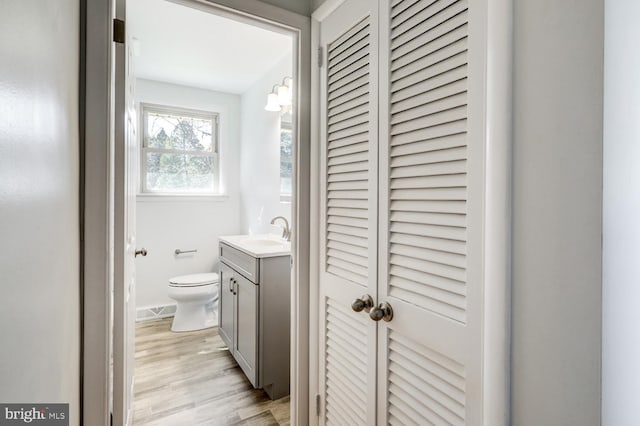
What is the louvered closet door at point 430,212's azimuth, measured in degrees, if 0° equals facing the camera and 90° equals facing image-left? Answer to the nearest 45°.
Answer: approximately 45°

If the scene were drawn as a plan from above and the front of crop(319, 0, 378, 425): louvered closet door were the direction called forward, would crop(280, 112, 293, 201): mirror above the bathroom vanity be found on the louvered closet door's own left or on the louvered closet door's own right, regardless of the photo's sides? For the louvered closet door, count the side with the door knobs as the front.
on the louvered closet door's own right

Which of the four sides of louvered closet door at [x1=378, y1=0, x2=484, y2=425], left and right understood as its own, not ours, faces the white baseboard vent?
right

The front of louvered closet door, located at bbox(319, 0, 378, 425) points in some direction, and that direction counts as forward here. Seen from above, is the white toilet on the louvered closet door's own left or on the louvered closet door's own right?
on the louvered closet door's own right

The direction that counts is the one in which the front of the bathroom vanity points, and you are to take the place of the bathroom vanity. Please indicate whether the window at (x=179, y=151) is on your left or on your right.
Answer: on your right

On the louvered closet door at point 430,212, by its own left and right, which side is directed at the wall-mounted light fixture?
right

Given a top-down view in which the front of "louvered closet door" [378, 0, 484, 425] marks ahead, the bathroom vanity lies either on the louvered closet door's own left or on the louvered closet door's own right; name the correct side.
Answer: on the louvered closet door's own right

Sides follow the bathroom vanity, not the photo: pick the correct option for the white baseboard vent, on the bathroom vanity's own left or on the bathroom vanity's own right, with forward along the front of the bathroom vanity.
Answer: on the bathroom vanity's own right

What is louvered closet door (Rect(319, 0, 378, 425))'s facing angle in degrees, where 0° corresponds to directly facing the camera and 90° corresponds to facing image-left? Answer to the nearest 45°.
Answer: approximately 45°
